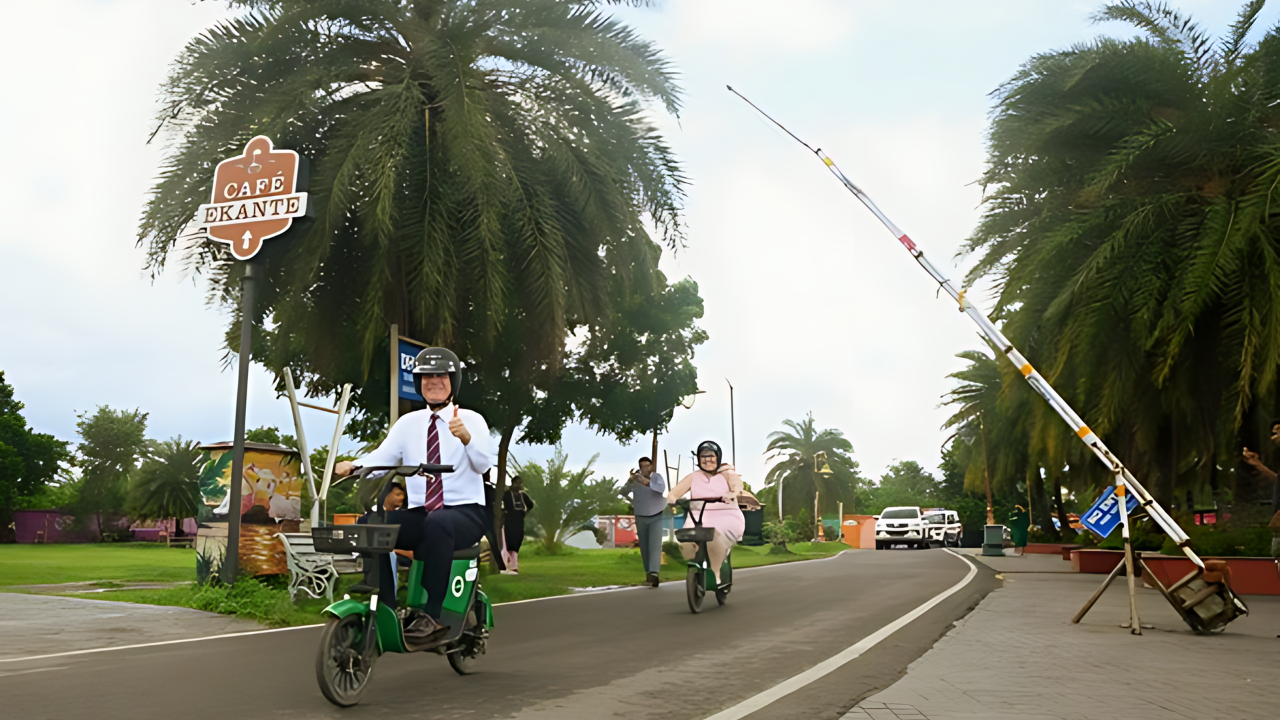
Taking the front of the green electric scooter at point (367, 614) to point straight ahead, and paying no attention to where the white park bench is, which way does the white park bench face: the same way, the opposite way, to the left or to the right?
to the left

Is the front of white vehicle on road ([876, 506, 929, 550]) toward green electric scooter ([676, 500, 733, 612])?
yes

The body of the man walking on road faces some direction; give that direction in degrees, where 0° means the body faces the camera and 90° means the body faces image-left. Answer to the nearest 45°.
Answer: approximately 0°

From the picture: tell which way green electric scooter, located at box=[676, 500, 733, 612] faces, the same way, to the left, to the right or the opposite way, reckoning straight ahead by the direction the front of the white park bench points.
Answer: to the right

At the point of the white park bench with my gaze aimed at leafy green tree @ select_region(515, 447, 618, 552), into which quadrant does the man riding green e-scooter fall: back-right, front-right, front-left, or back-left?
back-right

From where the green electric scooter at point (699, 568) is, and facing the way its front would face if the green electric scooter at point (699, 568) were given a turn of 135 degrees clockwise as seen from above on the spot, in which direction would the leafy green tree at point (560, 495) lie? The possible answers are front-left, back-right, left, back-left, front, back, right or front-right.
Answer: front

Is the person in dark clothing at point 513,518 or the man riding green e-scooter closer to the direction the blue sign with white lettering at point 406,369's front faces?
the man riding green e-scooter

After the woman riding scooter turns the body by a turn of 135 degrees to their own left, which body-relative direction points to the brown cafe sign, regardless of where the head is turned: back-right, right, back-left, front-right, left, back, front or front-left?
back

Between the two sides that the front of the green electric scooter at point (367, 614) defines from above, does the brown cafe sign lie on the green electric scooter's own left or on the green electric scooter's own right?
on the green electric scooter's own right
